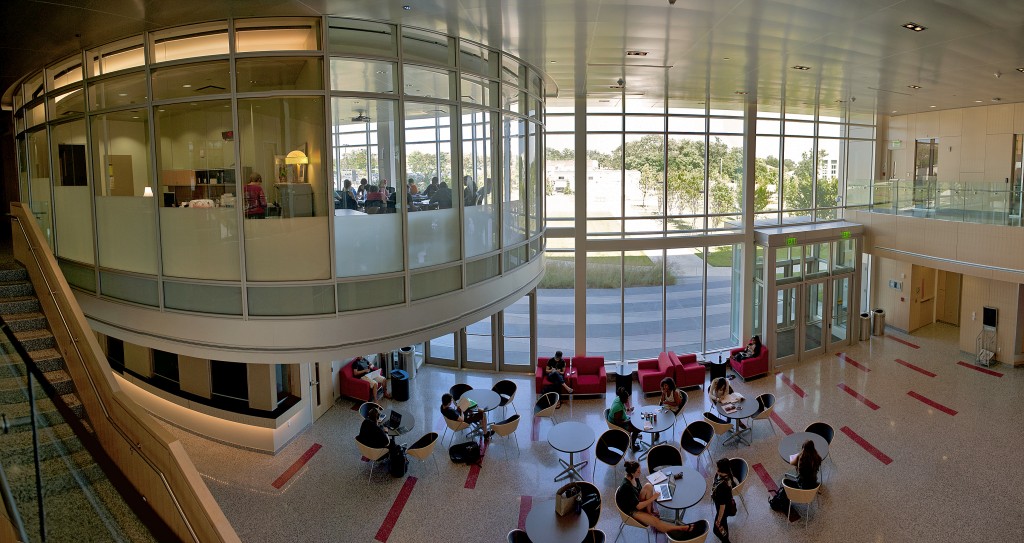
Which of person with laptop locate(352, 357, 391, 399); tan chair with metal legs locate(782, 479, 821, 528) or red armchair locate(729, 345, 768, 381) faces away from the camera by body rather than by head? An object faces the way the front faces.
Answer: the tan chair with metal legs

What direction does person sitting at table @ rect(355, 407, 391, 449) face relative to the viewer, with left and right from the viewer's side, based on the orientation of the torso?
facing away from the viewer and to the right of the viewer

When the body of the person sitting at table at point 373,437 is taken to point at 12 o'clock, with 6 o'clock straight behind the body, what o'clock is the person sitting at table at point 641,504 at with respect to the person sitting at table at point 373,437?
the person sitting at table at point 641,504 is roughly at 3 o'clock from the person sitting at table at point 373,437.

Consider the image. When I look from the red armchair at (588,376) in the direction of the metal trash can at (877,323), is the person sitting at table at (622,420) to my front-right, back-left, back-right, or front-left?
back-right

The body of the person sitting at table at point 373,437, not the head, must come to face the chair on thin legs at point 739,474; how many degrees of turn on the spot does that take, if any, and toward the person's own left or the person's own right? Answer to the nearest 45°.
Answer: approximately 90° to the person's own right

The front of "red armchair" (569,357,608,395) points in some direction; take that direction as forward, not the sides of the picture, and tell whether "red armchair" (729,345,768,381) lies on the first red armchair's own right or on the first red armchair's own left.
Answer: on the first red armchair's own left

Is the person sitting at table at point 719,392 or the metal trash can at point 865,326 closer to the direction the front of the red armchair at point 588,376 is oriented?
the person sitting at table

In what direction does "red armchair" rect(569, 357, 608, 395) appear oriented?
toward the camera

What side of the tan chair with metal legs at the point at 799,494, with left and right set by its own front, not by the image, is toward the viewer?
back

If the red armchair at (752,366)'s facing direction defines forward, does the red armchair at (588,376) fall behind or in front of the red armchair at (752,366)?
in front

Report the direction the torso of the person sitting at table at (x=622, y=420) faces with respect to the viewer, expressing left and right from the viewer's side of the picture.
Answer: facing to the right of the viewer

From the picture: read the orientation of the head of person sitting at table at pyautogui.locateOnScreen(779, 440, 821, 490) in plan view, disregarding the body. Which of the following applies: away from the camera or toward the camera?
away from the camera

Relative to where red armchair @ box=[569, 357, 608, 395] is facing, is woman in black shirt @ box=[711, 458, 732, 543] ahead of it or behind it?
ahead
